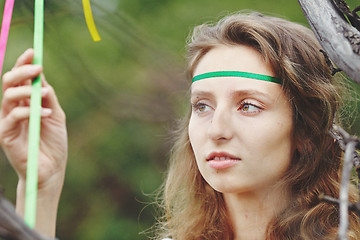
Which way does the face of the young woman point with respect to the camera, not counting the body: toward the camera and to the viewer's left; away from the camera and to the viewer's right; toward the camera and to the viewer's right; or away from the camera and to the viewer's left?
toward the camera and to the viewer's left
